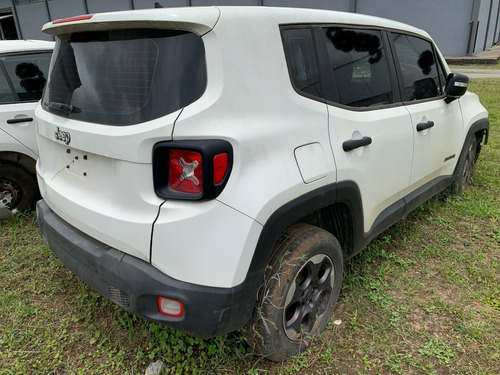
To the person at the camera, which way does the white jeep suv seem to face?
facing away from the viewer and to the right of the viewer

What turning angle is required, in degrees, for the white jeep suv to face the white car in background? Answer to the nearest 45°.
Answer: approximately 90° to its left
